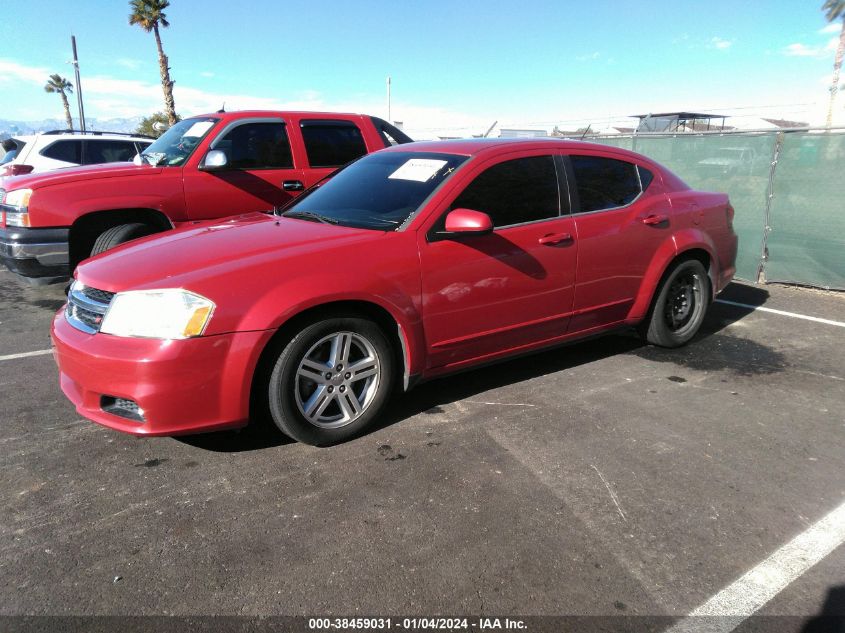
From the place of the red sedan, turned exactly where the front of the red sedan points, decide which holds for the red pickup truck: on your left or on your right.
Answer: on your right

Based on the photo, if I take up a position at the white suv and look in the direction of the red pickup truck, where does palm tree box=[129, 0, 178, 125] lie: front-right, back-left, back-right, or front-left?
back-left

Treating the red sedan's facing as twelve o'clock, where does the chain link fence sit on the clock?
The chain link fence is roughly at 6 o'clock from the red sedan.

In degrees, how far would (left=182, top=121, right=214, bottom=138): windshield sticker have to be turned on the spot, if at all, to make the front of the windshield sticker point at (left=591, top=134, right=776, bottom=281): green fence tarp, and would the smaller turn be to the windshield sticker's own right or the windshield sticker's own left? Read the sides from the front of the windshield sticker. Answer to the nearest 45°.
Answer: approximately 135° to the windshield sticker's own left

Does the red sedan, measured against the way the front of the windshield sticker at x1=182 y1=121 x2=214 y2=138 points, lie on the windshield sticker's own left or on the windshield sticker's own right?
on the windshield sticker's own left

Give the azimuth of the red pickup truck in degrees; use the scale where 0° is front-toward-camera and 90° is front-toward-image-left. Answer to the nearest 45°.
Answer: approximately 45°

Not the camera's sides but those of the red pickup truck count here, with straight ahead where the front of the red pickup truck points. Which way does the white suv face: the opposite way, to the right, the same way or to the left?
the opposite way

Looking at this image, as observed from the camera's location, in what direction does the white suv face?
facing away from the viewer and to the right of the viewer

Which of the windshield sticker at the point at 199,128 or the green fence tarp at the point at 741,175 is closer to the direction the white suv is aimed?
the green fence tarp

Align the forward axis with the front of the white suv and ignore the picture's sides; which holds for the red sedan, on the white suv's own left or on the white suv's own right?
on the white suv's own right

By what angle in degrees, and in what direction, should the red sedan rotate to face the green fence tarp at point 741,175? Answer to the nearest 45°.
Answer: approximately 180°

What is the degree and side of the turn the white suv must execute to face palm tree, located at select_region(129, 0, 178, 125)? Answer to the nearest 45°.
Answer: approximately 45° to its left

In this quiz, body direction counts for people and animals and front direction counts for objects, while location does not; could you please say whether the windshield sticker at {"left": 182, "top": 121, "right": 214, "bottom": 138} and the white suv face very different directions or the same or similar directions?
very different directions
